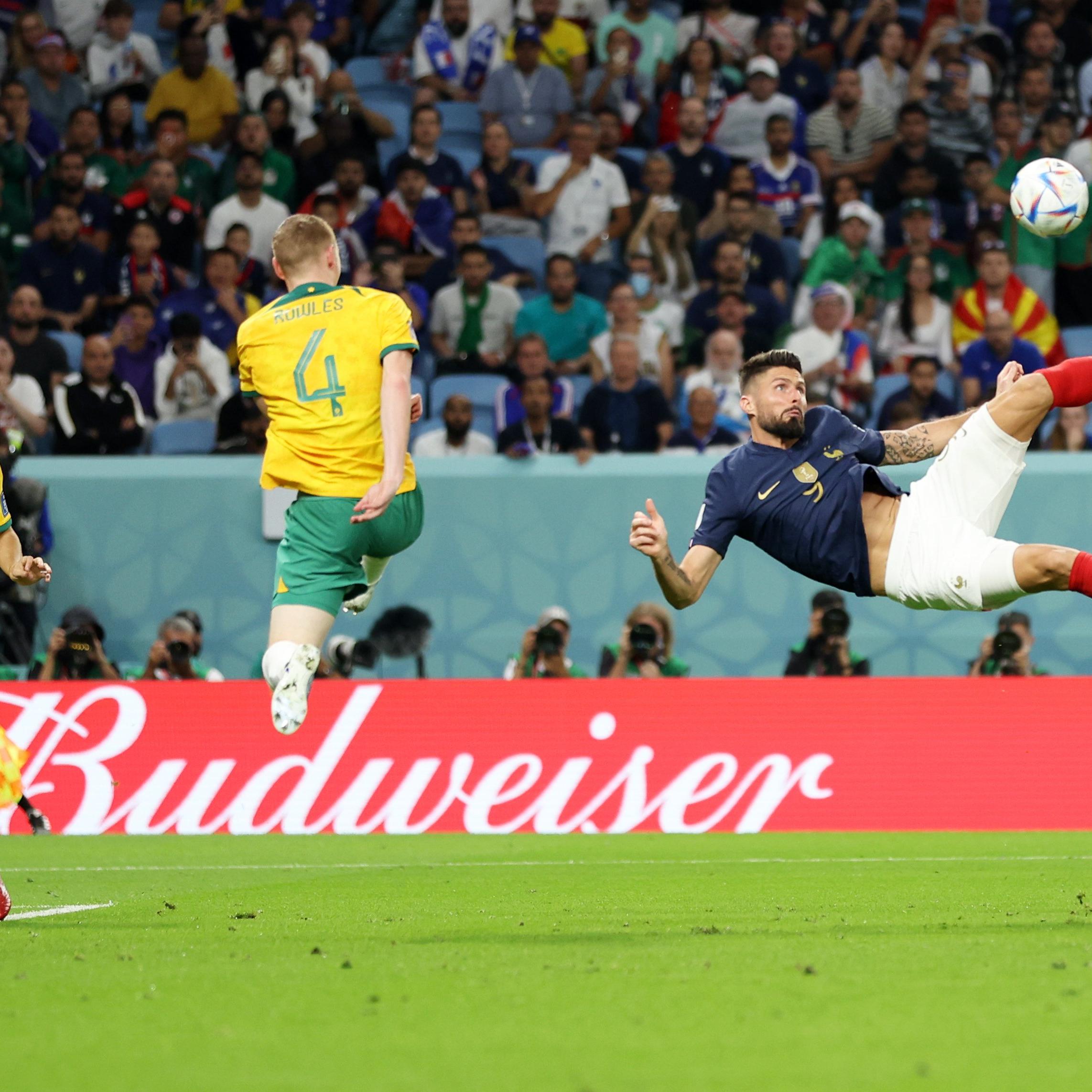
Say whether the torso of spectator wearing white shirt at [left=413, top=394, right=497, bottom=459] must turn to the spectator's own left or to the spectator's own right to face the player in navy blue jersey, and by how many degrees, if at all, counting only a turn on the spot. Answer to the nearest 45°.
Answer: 0° — they already face them

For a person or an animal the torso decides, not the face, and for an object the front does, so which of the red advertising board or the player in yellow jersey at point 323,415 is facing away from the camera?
the player in yellow jersey

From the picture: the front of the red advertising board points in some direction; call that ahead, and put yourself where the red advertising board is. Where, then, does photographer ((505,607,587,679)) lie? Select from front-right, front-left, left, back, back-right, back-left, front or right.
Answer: back

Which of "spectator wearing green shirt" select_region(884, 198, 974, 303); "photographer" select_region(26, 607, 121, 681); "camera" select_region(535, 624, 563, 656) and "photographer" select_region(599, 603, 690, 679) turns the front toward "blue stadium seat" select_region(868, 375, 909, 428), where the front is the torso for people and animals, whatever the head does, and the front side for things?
the spectator wearing green shirt

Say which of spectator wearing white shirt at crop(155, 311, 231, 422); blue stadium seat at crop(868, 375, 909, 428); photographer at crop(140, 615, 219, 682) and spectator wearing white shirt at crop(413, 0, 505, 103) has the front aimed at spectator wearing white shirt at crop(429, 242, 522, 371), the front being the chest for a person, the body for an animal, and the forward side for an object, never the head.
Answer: spectator wearing white shirt at crop(413, 0, 505, 103)

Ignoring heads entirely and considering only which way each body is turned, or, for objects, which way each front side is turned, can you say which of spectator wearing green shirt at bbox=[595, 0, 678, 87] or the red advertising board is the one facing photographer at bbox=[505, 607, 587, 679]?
the spectator wearing green shirt

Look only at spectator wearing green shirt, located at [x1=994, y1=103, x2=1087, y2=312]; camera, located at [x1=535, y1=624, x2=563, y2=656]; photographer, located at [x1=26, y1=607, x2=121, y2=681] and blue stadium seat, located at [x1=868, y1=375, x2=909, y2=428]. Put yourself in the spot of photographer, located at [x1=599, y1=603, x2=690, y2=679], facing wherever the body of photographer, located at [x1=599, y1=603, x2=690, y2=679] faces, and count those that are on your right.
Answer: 2

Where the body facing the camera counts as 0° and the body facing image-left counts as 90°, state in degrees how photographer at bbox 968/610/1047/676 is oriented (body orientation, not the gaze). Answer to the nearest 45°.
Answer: approximately 0°

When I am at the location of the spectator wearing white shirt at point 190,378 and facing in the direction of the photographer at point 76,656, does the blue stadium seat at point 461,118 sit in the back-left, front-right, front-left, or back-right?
back-left
